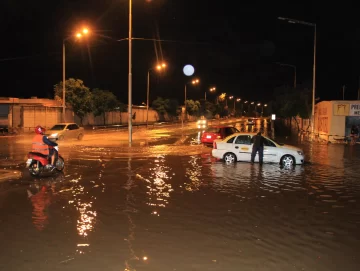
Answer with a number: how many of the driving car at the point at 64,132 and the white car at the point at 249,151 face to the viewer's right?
1

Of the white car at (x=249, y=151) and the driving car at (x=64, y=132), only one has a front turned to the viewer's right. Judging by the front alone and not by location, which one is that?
the white car

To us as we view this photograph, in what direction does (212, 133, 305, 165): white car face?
facing to the right of the viewer

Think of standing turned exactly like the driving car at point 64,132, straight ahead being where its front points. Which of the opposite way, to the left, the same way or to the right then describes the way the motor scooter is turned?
the opposite way

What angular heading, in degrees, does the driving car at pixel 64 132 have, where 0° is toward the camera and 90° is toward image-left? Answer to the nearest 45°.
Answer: approximately 45°
